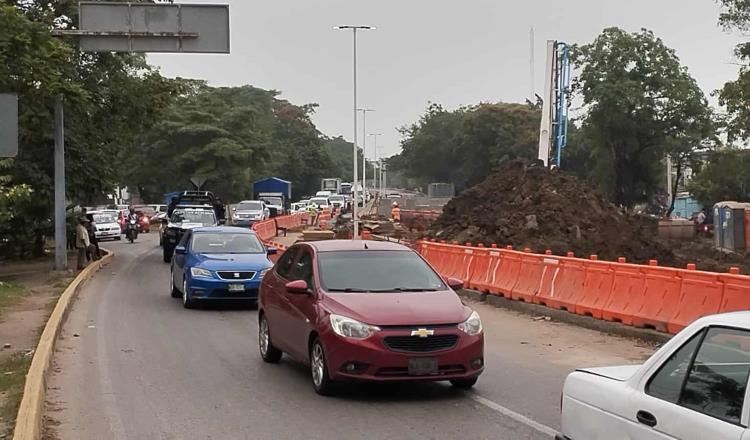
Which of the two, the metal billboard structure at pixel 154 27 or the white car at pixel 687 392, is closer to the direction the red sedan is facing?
the white car

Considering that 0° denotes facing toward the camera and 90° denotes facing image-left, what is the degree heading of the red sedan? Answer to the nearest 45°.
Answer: approximately 315°

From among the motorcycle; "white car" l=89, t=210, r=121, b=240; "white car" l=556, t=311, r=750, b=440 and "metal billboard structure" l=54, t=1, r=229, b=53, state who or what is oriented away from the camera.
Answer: the metal billboard structure

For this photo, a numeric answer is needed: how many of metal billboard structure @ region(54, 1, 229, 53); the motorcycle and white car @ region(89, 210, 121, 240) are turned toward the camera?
2

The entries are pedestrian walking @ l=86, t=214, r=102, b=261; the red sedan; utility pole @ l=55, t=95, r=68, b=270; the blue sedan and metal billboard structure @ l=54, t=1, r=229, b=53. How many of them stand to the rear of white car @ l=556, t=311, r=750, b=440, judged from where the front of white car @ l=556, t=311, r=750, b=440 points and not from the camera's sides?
5

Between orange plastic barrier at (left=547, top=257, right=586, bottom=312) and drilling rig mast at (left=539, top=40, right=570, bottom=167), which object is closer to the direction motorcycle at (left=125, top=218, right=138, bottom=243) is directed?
the orange plastic barrier

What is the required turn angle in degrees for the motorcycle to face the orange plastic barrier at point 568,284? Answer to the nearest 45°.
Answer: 0° — it already faces it

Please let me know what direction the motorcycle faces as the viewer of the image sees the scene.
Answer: facing the viewer

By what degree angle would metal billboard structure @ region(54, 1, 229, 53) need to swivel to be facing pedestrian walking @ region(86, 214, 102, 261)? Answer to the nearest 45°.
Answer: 0° — it already faces them

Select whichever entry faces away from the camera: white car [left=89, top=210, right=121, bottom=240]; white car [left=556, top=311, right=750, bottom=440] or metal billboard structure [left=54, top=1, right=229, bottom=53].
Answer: the metal billboard structure

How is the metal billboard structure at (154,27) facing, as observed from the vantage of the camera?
facing away from the viewer

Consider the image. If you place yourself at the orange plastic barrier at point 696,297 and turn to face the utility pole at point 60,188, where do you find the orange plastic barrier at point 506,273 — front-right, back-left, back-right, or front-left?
front-right

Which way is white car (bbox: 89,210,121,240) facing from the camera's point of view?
toward the camera
